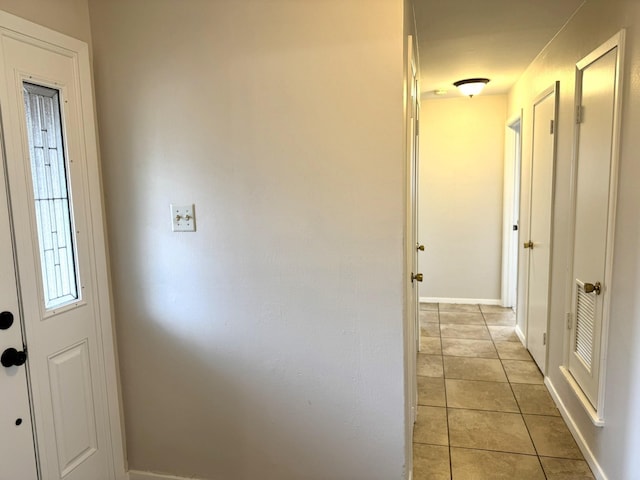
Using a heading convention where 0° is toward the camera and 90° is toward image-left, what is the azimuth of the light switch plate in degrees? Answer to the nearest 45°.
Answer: approximately 0°

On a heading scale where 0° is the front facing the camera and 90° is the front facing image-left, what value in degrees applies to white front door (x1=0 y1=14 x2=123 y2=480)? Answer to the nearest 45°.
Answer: approximately 315°

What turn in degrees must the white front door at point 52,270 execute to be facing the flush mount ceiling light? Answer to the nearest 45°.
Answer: approximately 45° to its left

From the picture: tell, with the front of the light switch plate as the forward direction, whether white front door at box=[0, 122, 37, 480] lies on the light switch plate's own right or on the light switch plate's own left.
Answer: on the light switch plate's own right

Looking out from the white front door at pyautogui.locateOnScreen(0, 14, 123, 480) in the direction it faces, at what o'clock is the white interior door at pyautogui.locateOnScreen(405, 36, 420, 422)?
The white interior door is roughly at 11 o'clock from the white front door.

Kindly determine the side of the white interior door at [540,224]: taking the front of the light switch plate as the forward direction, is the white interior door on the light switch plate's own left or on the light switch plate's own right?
on the light switch plate's own left
